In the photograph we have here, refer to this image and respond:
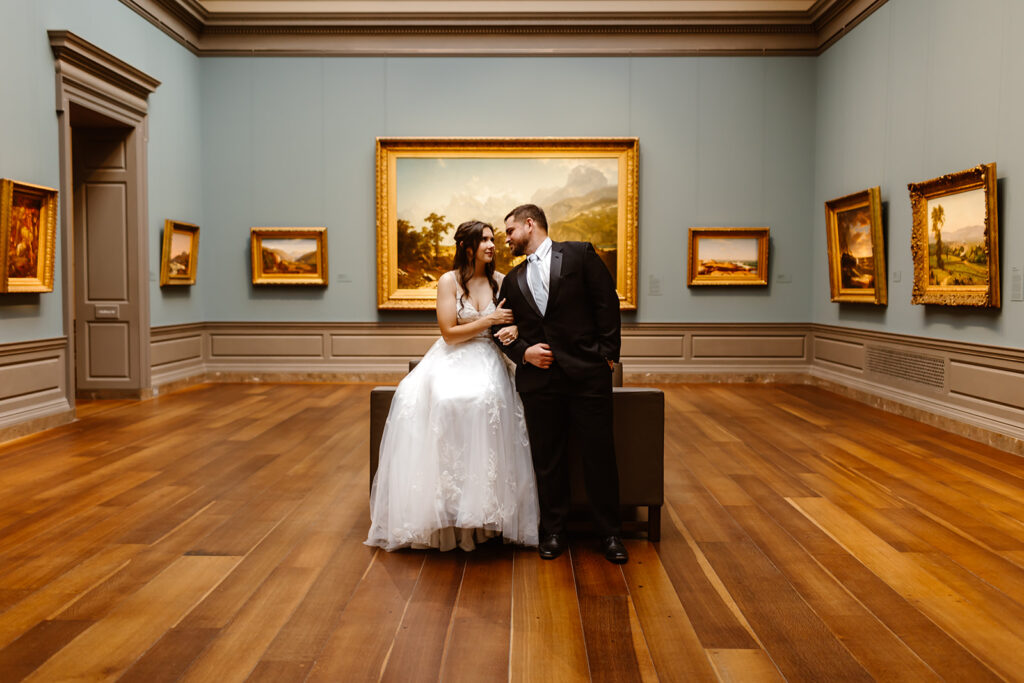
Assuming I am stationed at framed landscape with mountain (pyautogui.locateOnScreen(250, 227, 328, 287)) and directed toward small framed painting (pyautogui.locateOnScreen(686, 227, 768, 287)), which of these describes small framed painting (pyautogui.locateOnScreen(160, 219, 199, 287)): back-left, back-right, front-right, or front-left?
back-right

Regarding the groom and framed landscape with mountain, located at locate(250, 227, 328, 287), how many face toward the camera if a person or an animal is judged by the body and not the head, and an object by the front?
2

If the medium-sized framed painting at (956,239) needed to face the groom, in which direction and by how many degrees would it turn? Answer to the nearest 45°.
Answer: approximately 45° to its left

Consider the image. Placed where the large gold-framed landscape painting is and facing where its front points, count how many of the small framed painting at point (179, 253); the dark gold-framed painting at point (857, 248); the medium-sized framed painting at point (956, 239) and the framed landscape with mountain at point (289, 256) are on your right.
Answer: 2

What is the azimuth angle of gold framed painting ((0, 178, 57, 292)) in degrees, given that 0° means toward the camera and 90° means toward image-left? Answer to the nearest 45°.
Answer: approximately 315°

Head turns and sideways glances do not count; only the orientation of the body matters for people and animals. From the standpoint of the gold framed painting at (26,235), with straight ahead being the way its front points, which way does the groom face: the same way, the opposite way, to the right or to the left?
to the right

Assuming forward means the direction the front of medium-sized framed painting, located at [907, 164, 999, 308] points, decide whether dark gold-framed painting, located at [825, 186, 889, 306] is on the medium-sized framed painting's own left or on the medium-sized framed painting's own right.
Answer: on the medium-sized framed painting's own right

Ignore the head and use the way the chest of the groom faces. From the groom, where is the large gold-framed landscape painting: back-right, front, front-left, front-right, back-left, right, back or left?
back
